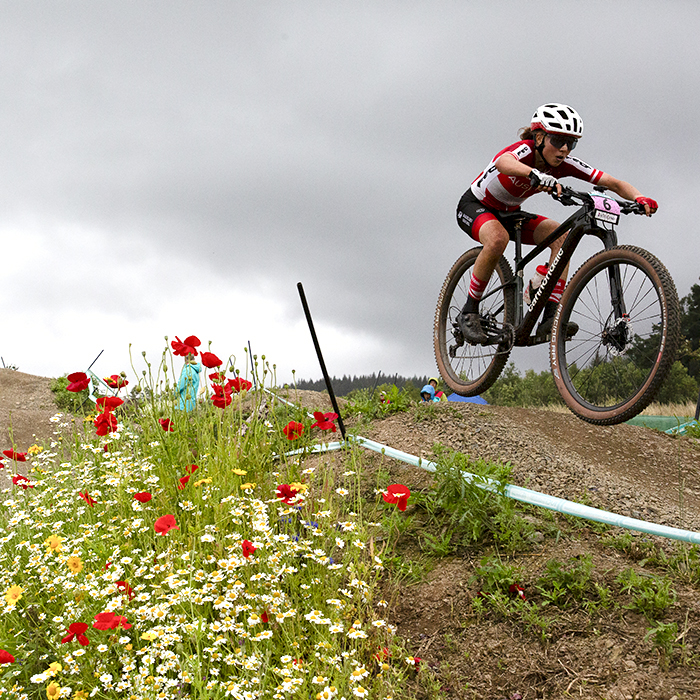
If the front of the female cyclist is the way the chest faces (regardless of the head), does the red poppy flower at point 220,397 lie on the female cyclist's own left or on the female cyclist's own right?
on the female cyclist's own right

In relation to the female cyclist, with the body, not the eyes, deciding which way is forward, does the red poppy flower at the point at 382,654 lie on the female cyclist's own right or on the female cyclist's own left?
on the female cyclist's own right

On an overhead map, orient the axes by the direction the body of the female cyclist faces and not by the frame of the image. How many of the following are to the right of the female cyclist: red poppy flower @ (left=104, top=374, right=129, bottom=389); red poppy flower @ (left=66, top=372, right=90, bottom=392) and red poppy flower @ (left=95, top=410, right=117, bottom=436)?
3

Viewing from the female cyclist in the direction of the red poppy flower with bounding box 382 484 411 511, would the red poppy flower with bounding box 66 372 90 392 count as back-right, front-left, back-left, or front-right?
front-right

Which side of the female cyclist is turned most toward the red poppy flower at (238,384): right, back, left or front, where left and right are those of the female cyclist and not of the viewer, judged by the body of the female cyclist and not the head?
right

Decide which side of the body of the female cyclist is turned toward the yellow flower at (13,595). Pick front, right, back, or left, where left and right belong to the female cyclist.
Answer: right

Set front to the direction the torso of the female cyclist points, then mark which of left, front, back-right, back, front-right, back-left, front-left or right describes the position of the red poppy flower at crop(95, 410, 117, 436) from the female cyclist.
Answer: right

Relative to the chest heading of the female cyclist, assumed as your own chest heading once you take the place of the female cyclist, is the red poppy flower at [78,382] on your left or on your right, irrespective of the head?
on your right

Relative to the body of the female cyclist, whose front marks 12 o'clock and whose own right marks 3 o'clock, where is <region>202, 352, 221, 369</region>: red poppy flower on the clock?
The red poppy flower is roughly at 3 o'clock from the female cyclist.

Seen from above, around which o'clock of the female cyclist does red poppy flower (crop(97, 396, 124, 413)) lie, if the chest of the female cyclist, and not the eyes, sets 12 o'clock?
The red poppy flower is roughly at 3 o'clock from the female cyclist.

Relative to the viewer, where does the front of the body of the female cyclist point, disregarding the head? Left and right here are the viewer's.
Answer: facing the viewer and to the right of the viewer

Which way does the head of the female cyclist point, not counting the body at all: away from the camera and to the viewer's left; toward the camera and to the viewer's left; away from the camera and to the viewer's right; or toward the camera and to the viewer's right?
toward the camera and to the viewer's right
